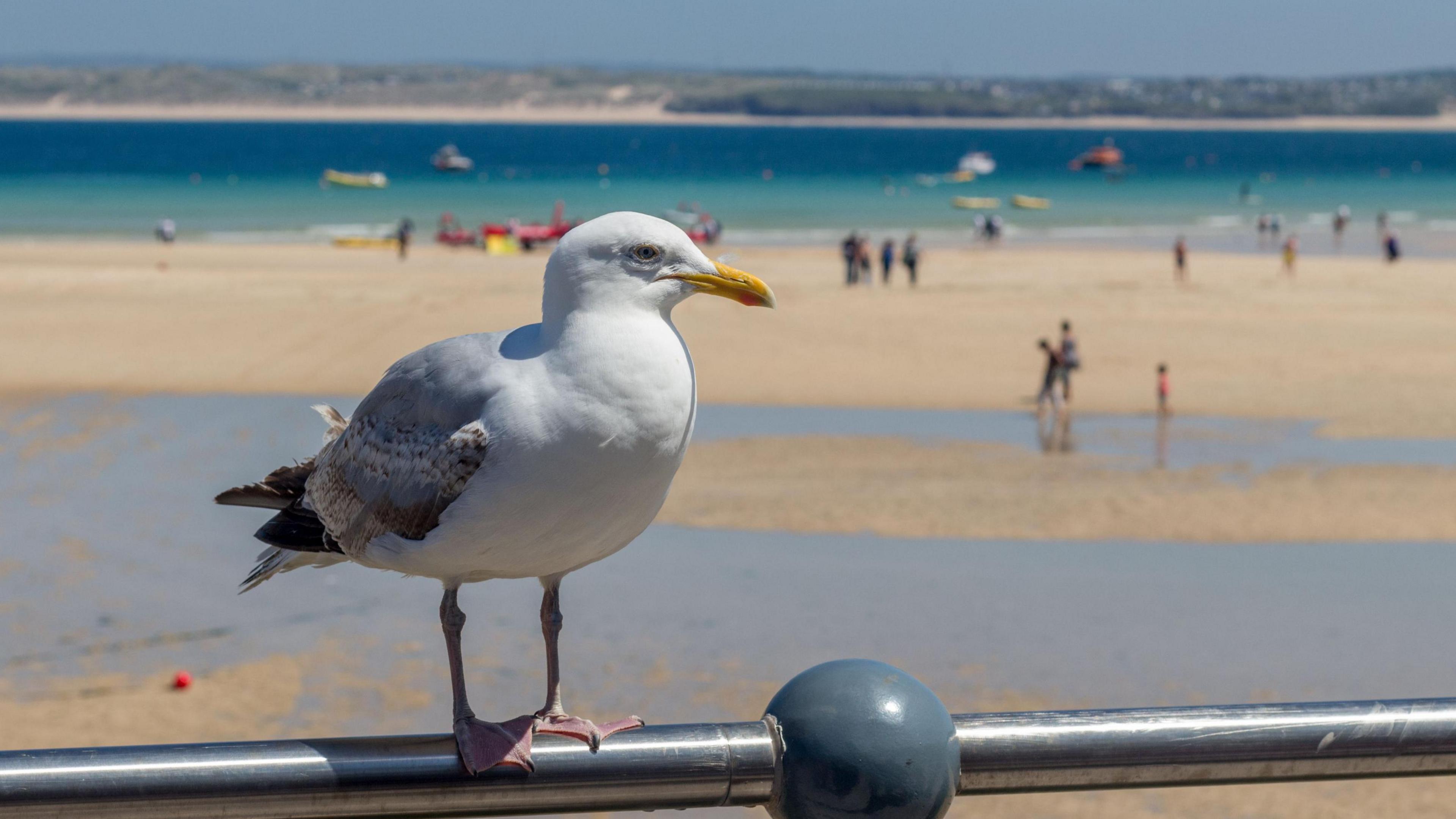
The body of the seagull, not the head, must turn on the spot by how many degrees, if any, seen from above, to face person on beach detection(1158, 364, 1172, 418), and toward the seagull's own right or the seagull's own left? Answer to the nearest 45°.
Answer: approximately 90° to the seagull's own left

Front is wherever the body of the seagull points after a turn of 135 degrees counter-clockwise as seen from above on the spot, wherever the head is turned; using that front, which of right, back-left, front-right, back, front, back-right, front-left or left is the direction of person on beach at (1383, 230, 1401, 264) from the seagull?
front-right

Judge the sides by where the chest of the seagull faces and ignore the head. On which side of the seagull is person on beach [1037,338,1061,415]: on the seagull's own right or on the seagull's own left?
on the seagull's own left

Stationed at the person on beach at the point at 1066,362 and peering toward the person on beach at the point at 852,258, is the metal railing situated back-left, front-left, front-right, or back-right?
back-left

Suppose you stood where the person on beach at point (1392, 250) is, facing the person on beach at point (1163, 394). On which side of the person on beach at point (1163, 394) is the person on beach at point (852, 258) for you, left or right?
right

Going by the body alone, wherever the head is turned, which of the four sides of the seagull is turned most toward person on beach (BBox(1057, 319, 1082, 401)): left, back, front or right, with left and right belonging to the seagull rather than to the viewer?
left

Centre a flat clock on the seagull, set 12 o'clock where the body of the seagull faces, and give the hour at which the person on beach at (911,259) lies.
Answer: The person on beach is roughly at 8 o'clock from the seagull.

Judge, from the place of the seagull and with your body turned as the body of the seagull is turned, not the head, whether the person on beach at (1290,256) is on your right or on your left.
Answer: on your left

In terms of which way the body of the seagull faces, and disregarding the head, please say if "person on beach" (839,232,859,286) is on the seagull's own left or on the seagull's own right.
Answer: on the seagull's own left

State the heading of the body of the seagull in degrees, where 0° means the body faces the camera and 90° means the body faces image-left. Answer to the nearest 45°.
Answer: approximately 315°
